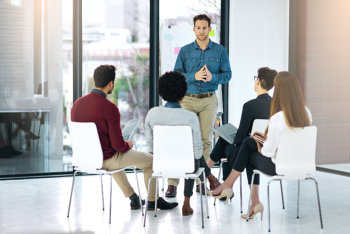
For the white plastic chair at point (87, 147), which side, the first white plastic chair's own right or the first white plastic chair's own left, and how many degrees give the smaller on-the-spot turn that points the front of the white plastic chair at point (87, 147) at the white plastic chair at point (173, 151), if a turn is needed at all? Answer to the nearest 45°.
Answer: approximately 90° to the first white plastic chair's own right

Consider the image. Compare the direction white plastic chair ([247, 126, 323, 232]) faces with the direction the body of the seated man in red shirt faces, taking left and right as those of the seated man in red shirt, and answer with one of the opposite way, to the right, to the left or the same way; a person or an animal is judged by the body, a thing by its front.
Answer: to the left

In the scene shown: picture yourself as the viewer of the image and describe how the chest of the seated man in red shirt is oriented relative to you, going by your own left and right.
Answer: facing away from the viewer and to the right of the viewer

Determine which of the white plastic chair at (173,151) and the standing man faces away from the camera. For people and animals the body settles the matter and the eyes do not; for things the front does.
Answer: the white plastic chair

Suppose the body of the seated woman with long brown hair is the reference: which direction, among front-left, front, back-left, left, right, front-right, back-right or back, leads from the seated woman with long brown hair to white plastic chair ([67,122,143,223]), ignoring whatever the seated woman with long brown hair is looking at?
front-left

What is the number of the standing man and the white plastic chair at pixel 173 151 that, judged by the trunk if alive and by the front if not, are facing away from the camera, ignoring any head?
1

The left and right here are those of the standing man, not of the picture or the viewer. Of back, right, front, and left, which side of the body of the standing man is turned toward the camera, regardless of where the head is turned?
front

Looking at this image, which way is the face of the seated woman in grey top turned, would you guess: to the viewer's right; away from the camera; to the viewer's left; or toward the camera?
away from the camera

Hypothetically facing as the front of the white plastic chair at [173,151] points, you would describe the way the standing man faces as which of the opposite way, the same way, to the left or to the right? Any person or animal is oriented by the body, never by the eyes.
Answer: the opposite way

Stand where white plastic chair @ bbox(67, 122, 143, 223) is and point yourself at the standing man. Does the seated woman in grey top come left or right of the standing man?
right

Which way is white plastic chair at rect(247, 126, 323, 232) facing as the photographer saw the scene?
facing away from the viewer and to the left of the viewer

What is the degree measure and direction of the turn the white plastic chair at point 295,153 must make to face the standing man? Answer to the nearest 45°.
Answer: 0° — it already faces them

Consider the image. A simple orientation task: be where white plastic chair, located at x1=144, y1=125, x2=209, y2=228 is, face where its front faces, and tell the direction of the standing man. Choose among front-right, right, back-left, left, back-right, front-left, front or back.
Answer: front

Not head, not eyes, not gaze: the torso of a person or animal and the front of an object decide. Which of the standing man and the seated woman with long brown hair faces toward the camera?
the standing man

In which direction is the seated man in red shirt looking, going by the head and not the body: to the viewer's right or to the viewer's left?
to the viewer's right

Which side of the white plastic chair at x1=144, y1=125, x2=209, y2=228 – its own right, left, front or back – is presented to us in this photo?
back

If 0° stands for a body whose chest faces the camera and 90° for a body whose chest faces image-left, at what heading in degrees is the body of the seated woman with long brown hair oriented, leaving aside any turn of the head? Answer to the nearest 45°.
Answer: approximately 135°

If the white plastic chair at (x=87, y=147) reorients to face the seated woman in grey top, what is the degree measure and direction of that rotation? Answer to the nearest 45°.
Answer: approximately 45° to its right
